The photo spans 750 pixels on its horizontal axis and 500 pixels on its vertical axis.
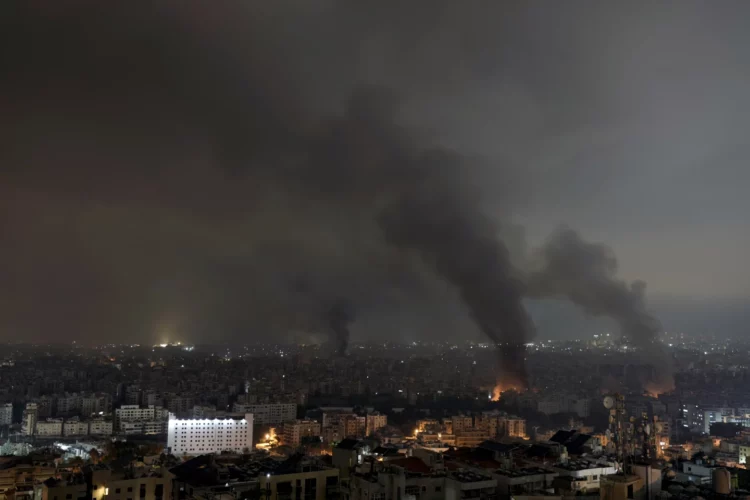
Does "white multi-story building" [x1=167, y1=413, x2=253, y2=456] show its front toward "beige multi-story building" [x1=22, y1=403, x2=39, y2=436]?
no

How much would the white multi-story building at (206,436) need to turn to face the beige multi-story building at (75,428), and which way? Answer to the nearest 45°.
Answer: approximately 135° to its right

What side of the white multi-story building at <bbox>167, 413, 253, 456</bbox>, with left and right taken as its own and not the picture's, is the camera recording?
front

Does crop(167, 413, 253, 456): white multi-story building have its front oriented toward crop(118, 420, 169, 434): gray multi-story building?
no

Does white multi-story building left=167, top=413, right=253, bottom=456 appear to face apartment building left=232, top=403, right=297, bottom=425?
no

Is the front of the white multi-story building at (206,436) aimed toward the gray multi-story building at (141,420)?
no
